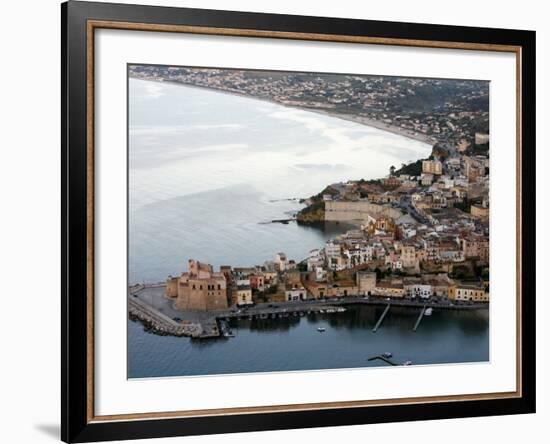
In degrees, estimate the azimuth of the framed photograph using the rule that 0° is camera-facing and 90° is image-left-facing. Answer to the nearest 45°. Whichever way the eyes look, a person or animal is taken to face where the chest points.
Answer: approximately 315°
